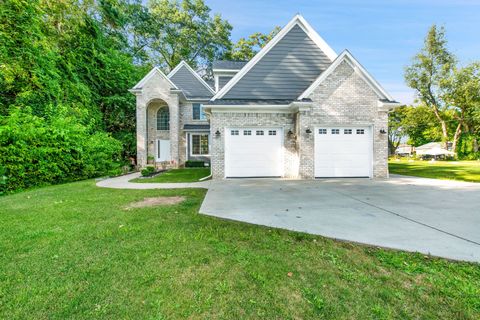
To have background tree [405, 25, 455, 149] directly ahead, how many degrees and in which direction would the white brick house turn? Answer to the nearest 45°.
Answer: approximately 135° to its left

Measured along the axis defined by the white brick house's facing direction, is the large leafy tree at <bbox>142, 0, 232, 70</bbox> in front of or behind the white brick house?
behind

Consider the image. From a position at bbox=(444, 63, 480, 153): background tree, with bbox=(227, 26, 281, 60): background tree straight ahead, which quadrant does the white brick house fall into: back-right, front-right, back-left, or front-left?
front-left

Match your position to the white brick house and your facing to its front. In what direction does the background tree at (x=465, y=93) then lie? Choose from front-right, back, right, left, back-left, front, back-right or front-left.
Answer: back-left

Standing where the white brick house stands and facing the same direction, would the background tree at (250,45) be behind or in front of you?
behind

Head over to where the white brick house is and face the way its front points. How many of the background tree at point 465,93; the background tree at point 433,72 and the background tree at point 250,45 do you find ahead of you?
0

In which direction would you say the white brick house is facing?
toward the camera

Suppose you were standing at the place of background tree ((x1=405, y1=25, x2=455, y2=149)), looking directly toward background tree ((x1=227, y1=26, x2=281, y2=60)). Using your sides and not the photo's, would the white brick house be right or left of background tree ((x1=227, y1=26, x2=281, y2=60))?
left

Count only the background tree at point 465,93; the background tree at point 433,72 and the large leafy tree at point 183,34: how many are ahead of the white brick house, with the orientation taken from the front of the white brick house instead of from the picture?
0
